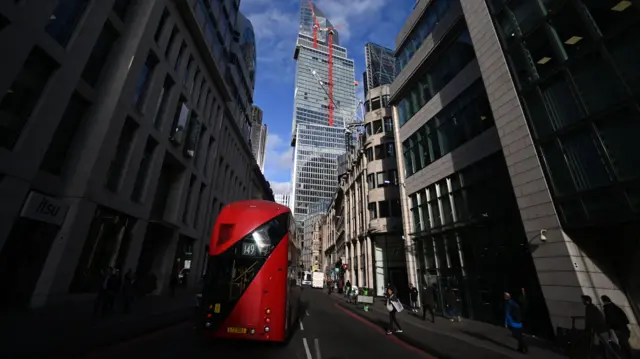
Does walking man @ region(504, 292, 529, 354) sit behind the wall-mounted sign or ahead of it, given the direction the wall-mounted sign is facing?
ahead

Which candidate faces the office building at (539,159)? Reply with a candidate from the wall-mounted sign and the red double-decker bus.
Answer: the wall-mounted sign

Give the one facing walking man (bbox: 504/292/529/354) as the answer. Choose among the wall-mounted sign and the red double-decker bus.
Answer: the wall-mounted sign

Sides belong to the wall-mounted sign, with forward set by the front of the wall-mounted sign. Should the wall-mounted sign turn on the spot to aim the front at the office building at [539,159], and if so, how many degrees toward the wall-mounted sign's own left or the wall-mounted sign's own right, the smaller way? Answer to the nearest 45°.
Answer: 0° — it already faces it

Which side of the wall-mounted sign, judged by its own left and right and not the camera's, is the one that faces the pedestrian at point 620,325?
front

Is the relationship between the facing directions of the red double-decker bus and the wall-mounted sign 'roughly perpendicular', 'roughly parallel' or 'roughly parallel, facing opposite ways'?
roughly perpendicular

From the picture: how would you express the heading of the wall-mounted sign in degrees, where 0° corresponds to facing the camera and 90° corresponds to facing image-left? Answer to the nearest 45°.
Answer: approximately 315°
